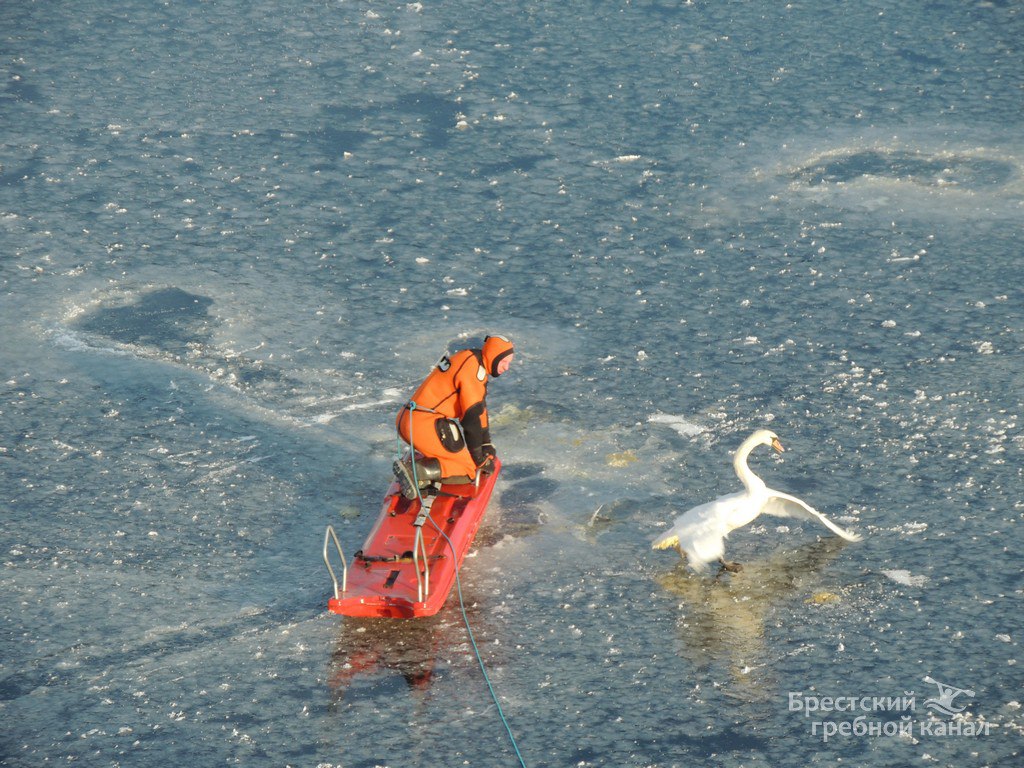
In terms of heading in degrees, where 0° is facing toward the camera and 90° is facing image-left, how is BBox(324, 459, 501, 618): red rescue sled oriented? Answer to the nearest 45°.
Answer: approximately 225°

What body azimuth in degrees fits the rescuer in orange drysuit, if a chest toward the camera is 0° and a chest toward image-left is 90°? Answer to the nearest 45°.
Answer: approximately 270°

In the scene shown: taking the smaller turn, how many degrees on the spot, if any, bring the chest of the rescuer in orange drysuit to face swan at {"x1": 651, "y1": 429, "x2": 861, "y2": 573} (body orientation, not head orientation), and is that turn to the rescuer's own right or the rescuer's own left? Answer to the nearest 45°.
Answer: approximately 45° to the rescuer's own right

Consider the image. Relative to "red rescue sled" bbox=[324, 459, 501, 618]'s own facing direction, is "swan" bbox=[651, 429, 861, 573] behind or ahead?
ahead
